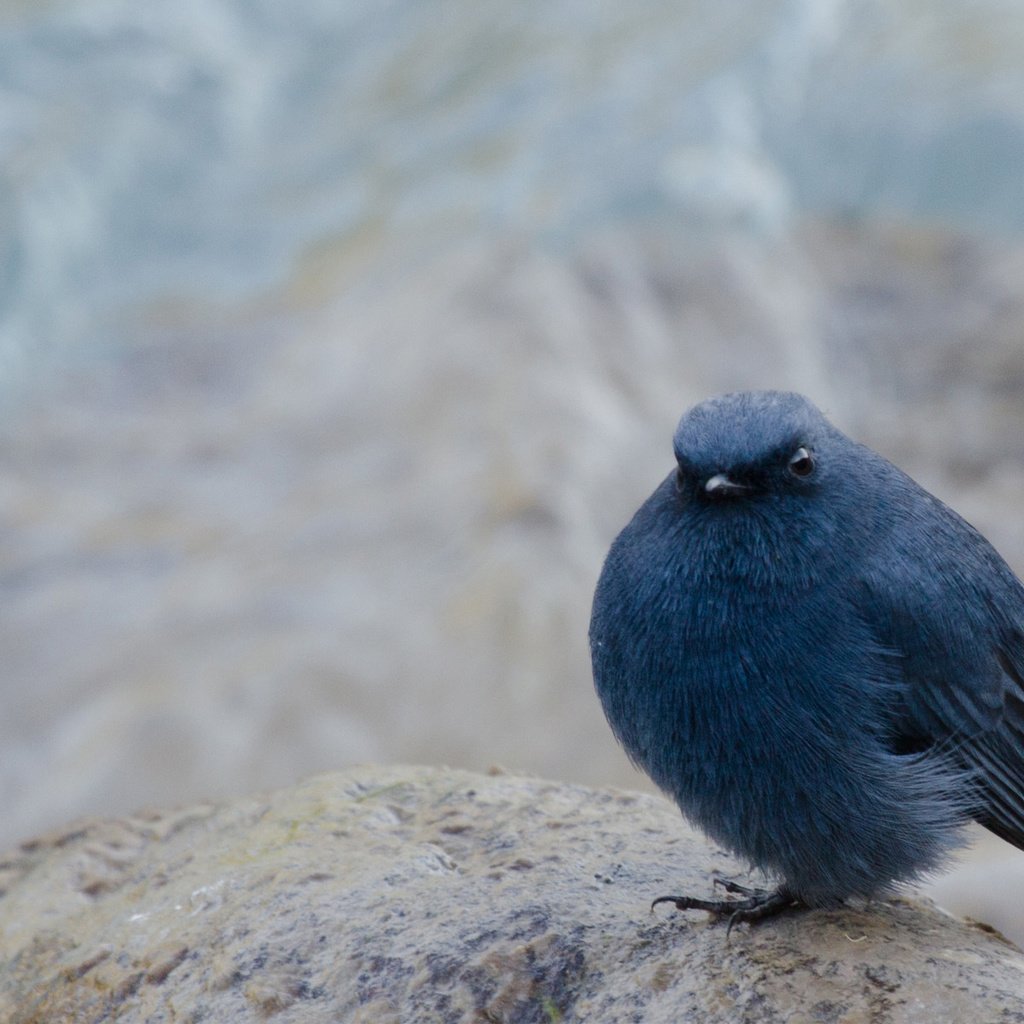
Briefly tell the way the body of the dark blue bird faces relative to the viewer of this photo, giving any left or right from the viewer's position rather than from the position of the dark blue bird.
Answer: facing the viewer and to the left of the viewer
